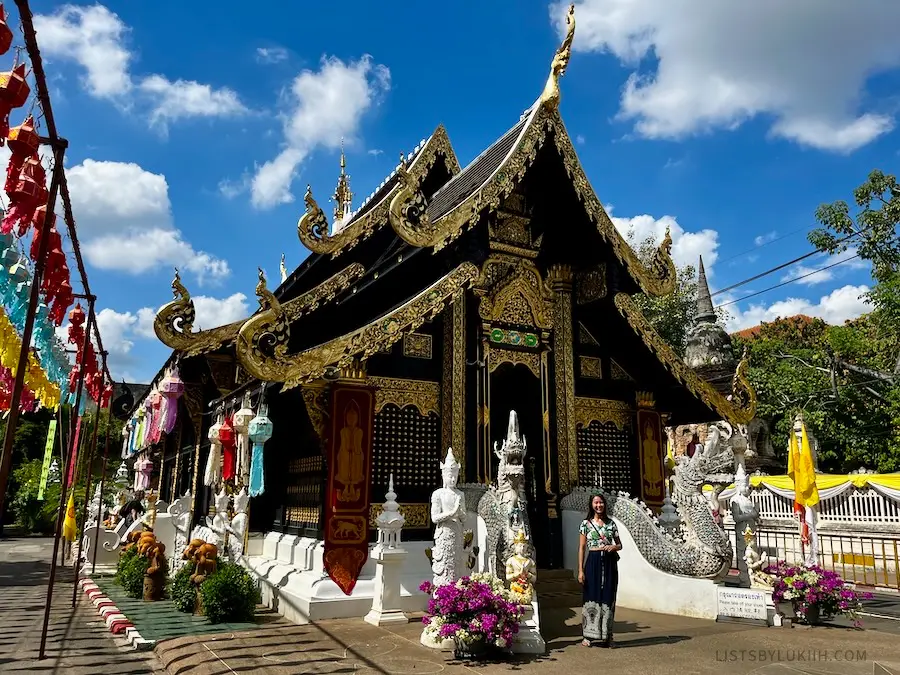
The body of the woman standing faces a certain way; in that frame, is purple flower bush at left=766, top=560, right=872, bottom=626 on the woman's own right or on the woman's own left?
on the woman's own left

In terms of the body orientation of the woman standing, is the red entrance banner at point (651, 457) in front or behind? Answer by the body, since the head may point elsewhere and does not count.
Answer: behind

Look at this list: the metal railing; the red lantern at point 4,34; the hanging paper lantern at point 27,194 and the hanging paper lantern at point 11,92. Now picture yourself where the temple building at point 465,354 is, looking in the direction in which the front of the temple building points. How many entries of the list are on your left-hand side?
1

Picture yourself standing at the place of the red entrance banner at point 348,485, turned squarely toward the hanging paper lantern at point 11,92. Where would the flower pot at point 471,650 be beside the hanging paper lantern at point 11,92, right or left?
left

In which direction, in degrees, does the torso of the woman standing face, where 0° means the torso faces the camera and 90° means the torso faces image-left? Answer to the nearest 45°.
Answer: approximately 0°

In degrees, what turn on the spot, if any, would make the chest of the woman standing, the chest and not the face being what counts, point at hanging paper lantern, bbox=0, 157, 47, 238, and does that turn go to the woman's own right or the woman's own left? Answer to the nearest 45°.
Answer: approximately 45° to the woman's own right

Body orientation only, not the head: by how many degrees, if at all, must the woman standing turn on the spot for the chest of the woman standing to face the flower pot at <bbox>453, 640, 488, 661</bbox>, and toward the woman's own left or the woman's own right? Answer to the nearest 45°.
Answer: approximately 45° to the woman's own right

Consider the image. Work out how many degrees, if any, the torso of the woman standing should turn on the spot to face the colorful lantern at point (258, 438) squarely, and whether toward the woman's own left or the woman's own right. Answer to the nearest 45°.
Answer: approximately 90° to the woman's own right

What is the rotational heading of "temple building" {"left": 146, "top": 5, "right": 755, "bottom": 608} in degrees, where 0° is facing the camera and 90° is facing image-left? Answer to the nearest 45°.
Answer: approximately 315°

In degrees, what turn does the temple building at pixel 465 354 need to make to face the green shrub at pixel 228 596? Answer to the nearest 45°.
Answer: approximately 90° to its right

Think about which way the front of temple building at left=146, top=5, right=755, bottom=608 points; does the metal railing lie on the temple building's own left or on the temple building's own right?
on the temple building's own left

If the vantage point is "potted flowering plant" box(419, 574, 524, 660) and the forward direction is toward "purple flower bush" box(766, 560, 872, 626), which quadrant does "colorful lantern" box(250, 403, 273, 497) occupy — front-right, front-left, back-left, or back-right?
back-left
